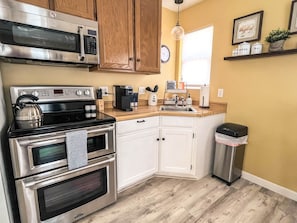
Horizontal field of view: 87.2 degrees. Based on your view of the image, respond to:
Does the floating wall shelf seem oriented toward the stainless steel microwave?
yes

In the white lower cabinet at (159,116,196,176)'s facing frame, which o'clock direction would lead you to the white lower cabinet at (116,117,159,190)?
the white lower cabinet at (116,117,159,190) is roughly at 2 o'clock from the white lower cabinet at (159,116,196,176).

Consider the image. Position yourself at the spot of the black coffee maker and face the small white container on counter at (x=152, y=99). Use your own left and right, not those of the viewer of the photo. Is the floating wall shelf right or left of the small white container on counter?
right

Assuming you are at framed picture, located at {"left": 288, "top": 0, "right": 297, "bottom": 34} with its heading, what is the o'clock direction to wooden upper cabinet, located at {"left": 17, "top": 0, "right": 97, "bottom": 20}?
The wooden upper cabinet is roughly at 12 o'clock from the framed picture.

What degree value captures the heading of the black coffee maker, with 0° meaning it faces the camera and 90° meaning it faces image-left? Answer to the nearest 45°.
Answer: approximately 315°

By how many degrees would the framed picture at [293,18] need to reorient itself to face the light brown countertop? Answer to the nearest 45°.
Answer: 0° — it already faces it

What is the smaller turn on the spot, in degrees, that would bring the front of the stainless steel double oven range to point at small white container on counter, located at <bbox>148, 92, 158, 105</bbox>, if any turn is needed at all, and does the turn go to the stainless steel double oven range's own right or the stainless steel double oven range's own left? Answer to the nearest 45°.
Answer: approximately 90° to the stainless steel double oven range's own left

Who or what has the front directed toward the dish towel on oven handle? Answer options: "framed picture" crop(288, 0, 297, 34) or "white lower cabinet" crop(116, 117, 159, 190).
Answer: the framed picture
